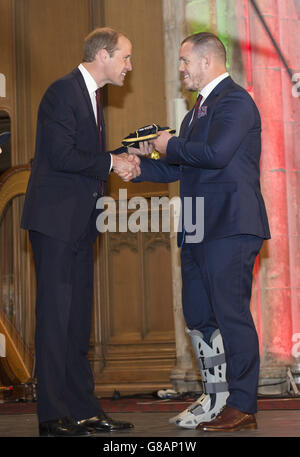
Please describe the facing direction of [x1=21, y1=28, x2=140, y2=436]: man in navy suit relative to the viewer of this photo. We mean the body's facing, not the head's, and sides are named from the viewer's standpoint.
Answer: facing to the right of the viewer

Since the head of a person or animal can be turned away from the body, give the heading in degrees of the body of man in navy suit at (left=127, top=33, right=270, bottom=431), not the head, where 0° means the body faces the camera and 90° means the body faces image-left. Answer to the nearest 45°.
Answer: approximately 90°

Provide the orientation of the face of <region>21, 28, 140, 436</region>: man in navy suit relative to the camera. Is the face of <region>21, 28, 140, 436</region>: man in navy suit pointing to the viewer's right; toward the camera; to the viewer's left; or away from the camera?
to the viewer's right

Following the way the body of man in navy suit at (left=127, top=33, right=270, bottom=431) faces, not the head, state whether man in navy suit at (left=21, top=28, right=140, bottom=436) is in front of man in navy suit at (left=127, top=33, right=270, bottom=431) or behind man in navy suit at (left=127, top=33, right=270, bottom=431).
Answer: in front

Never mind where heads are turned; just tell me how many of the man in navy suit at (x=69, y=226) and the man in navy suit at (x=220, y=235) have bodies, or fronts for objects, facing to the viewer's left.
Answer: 1

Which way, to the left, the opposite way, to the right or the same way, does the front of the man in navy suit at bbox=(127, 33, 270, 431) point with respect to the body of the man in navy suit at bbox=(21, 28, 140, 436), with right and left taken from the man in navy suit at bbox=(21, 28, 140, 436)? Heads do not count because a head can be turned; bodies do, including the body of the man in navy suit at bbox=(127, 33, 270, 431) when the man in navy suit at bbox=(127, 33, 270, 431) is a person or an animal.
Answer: the opposite way

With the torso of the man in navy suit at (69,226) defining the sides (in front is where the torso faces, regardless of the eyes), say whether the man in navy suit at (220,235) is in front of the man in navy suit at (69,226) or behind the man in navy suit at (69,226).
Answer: in front
